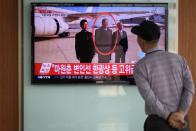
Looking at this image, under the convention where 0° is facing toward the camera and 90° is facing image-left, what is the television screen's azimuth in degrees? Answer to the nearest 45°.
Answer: approximately 0°
